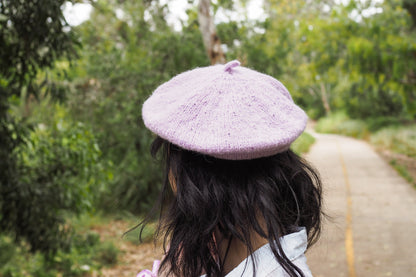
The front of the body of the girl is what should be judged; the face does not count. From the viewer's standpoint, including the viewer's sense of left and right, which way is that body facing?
facing away from the viewer and to the left of the viewer

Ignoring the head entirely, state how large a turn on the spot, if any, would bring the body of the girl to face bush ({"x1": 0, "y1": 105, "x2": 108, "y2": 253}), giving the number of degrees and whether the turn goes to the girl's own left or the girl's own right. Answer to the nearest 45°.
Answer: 0° — they already face it

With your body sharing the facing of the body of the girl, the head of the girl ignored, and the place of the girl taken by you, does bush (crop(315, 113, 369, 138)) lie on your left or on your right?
on your right

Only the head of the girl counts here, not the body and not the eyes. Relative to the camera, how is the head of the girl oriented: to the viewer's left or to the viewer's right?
to the viewer's left
